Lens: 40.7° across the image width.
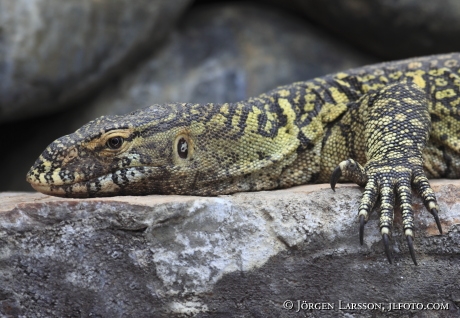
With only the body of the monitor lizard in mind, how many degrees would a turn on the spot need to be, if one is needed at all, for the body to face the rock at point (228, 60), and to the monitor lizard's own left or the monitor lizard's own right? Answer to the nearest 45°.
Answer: approximately 90° to the monitor lizard's own right

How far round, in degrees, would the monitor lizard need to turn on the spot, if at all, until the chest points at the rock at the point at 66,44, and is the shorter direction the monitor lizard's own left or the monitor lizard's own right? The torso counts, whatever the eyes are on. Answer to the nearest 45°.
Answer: approximately 45° to the monitor lizard's own right

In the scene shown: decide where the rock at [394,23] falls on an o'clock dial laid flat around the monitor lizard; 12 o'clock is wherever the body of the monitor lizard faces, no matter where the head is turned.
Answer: The rock is roughly at 4 o'clock from the monitor lizard.

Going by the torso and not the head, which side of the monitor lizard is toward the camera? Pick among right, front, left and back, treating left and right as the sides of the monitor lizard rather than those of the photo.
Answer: left

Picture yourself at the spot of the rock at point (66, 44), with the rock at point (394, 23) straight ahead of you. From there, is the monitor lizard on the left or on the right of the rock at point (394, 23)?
right
